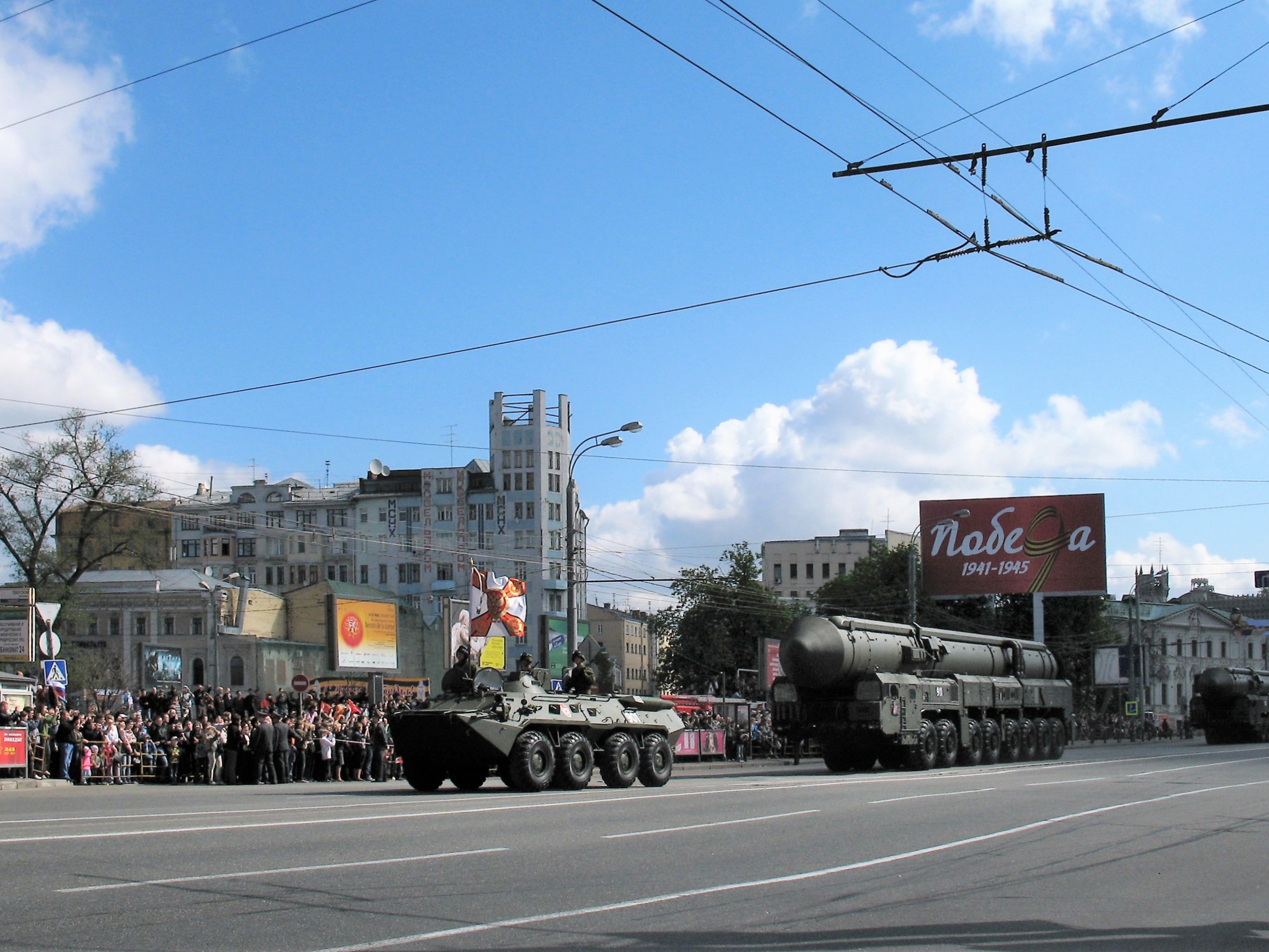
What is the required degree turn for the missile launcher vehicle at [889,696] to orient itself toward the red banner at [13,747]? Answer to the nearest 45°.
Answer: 0° — it already faces it

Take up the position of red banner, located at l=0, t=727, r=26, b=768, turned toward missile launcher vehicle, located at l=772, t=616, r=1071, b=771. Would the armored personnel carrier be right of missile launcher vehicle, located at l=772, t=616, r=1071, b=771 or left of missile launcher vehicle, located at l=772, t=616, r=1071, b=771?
right

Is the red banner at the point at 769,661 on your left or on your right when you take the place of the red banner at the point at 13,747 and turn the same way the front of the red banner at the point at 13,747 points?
on your left

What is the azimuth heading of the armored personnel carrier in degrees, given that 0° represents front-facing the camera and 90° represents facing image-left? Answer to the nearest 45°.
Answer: approximately 45°

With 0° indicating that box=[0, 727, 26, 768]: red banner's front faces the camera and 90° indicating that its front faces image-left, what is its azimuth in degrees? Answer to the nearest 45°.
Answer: approximately 0°

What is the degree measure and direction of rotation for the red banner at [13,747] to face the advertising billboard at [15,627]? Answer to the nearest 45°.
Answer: approximately 180°

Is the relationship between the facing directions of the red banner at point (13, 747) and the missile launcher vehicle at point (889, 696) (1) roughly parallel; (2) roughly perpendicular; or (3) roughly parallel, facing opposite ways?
roughly perpendicular
